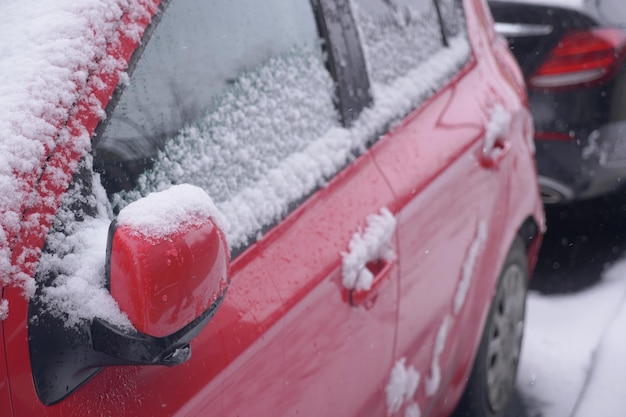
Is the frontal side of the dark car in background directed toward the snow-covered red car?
no

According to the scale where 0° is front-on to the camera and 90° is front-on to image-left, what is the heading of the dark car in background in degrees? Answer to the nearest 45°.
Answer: approximately 225°

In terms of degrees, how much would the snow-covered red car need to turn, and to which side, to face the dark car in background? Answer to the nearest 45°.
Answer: approximately 180°

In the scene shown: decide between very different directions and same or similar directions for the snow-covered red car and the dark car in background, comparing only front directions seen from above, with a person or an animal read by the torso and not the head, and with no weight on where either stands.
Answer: very different directions

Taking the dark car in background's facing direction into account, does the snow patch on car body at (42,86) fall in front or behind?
behind

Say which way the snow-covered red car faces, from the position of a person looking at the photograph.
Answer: facing the viewer and to the left of the viewer
